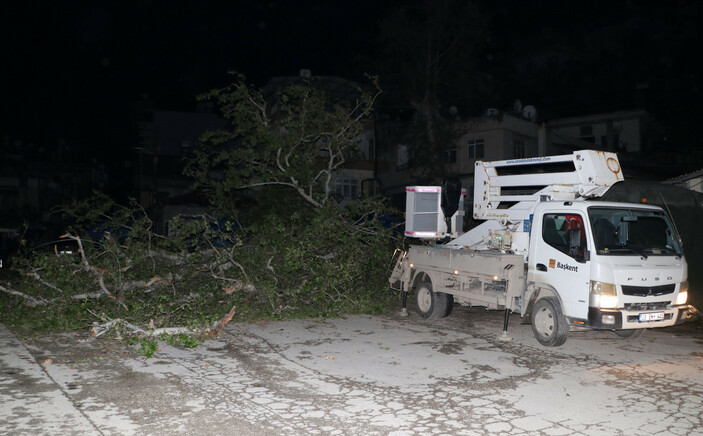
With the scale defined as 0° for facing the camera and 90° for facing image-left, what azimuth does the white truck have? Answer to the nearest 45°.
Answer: approximately 315°

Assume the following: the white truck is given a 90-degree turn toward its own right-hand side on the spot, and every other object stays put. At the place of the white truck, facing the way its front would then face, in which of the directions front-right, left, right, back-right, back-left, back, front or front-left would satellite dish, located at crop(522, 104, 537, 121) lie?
back-right

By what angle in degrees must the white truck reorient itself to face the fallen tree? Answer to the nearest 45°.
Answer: approximately 135° to its right
